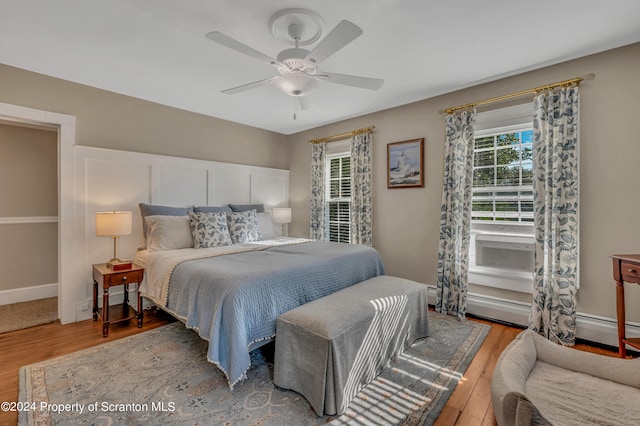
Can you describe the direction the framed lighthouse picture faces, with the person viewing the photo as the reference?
facing the viewer and to the left of the viewer

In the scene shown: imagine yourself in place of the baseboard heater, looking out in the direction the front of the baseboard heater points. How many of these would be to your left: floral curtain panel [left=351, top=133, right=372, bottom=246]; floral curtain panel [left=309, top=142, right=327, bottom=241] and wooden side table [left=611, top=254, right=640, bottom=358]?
1

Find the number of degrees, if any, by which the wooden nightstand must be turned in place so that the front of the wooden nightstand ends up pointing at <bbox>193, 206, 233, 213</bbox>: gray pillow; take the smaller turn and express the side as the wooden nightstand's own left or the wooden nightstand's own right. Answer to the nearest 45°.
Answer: approximately 45° to the wooden nightstand's own left

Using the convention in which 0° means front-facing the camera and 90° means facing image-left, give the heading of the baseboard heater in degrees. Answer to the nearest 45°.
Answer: approximately 45°

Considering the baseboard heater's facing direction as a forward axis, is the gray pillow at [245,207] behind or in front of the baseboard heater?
in front

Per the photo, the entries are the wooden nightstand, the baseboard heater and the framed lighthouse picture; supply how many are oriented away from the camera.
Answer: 0

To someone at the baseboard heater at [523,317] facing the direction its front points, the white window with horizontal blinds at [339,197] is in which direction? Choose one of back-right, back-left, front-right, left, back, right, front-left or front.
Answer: front-right

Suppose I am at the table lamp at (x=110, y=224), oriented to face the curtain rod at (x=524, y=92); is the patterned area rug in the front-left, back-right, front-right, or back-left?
front-right

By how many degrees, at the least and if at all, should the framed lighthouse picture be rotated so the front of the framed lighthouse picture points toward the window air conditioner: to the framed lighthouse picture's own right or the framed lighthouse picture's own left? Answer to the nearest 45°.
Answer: approximately 90° to the framed lighthouse picture's own left

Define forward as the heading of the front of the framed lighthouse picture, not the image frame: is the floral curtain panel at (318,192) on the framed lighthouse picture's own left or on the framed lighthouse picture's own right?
on the framed lighthouse picture's own right

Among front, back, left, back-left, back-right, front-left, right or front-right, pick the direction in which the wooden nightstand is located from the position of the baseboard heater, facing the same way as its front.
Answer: front

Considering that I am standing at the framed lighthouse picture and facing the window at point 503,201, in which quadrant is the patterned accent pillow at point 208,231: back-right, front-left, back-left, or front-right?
back-right

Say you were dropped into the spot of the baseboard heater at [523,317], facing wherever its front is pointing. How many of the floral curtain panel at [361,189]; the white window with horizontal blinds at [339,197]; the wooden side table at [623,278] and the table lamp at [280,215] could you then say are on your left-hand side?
1

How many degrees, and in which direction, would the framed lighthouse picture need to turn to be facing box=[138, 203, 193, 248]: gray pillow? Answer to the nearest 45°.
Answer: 0° — it already faces it
